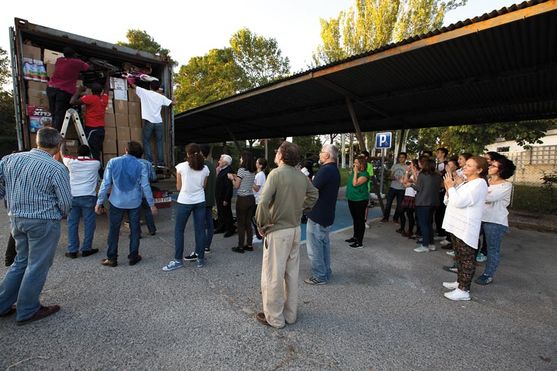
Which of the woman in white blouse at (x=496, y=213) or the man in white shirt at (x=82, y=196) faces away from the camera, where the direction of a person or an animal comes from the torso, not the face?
the man in white shirt

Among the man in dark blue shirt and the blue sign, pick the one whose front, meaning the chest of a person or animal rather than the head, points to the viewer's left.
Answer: the man in dark blue shirt

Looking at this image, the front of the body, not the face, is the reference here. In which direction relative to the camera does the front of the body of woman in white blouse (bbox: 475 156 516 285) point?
to the viewer's left

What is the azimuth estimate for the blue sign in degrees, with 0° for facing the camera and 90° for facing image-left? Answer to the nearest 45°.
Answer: approximately 0°

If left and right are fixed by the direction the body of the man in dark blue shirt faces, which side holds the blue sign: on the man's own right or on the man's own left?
on the man's own right

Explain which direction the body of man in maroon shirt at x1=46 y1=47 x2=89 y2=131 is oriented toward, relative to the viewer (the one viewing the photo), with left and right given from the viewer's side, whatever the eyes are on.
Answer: facing away from the viewer and to the right of the viewer

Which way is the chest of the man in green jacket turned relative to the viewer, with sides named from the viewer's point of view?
facing away from the viewer and to the left of the viewer

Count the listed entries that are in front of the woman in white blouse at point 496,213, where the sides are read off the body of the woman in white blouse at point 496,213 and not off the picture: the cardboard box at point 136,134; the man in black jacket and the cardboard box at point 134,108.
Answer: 3

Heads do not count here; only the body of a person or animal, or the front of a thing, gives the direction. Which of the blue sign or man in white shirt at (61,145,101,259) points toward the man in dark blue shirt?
the blue sign

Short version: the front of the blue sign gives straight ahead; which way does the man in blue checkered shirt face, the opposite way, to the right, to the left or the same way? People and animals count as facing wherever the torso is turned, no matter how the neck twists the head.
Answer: the opposite way

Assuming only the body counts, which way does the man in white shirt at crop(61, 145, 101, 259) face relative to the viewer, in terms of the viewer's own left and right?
facing away from the viewer

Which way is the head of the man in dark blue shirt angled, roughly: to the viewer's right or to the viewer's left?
to the viewer's left

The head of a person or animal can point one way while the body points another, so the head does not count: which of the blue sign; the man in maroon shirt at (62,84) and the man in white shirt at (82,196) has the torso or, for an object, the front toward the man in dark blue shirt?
the blue sign
